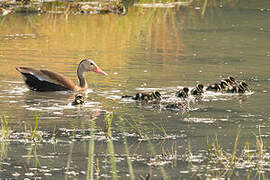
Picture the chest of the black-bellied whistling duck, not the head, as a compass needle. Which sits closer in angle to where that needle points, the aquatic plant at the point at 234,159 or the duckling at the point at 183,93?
the duckling

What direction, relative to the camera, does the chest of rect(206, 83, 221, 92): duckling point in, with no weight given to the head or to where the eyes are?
to the viewer's right

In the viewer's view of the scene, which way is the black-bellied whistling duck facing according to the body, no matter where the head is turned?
to the viewer's right

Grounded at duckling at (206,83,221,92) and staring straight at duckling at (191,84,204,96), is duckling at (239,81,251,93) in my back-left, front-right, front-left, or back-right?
back-left

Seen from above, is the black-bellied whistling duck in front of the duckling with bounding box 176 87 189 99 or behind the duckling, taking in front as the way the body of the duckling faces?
behind

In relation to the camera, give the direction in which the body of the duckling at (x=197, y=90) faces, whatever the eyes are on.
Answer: to the viewer's right

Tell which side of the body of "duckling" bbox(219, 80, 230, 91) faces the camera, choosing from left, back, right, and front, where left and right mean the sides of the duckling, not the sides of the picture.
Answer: right

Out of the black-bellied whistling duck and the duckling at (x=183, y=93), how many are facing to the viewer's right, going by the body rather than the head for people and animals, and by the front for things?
2
